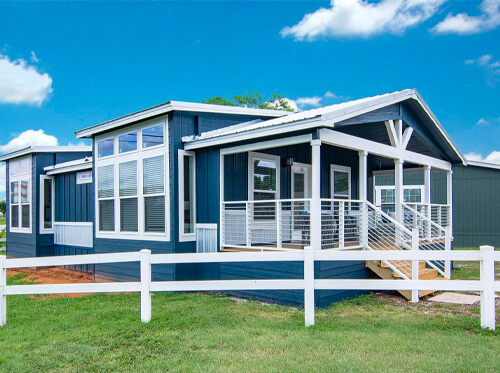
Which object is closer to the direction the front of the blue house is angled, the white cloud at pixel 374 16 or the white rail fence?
the white rail fence

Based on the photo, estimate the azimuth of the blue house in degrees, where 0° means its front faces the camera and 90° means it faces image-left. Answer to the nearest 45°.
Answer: approximately 315°

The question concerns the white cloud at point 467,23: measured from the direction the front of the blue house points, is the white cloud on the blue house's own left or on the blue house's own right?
on the blue house's own left

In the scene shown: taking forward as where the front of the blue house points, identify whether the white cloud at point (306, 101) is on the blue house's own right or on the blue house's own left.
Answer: on the blue house's own left

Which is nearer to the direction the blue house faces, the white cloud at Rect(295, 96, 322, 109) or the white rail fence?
the white rail fence

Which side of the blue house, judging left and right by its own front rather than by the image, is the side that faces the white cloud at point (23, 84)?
back

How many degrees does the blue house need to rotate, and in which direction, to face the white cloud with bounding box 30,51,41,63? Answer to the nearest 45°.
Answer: approximately 180°
